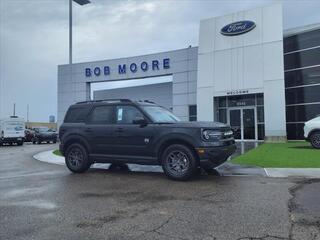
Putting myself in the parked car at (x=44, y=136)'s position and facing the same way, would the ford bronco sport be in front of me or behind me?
in front

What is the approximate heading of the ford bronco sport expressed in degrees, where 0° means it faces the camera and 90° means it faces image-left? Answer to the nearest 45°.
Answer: approximately 315°

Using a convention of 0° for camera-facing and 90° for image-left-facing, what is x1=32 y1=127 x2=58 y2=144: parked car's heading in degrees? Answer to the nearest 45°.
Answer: approximately 315°

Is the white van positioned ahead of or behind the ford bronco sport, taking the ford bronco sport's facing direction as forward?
behind
